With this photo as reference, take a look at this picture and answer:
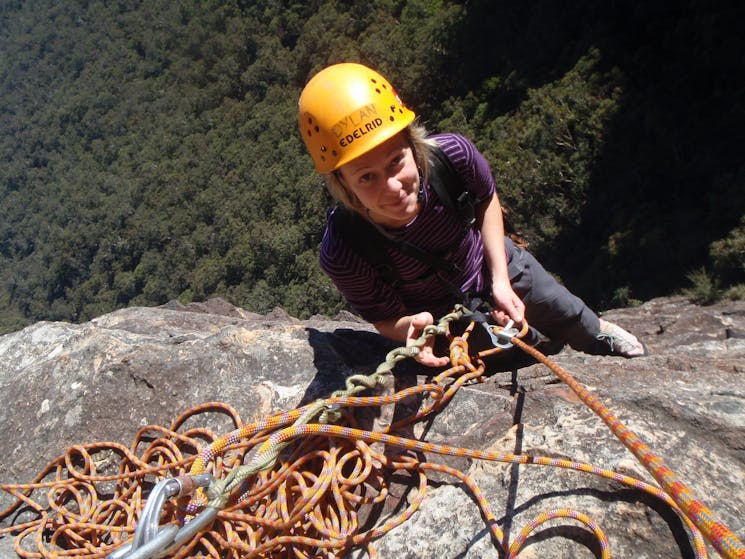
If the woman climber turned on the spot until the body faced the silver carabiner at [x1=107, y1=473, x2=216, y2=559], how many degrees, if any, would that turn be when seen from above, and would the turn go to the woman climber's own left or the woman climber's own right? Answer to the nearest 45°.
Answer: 0° — they already face it
